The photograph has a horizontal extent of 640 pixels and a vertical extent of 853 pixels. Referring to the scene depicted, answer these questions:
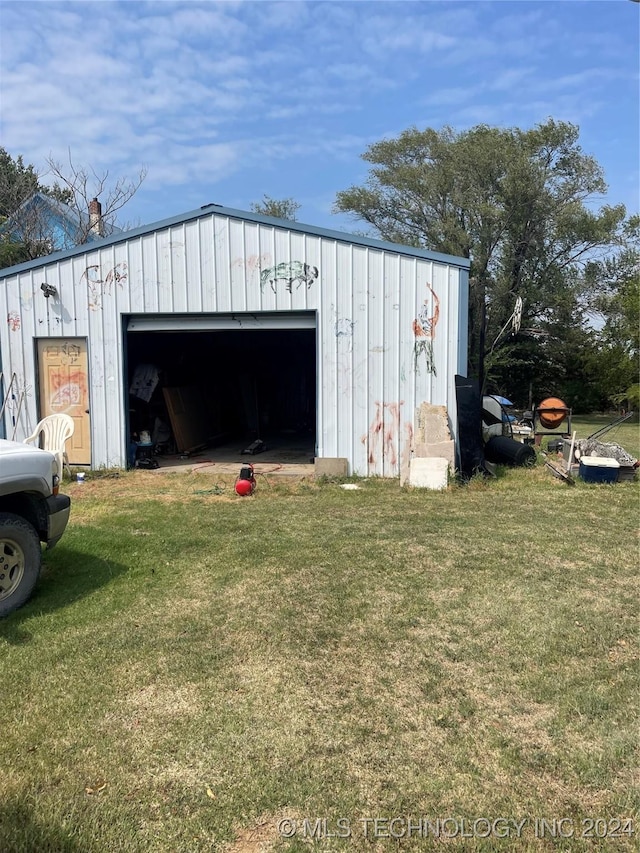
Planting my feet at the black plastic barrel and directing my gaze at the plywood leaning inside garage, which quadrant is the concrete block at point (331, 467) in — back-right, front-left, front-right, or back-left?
front-left

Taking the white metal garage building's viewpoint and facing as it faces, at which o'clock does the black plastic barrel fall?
The black plastic barrel is roughly at 9 o'clock from the white metal garage building.

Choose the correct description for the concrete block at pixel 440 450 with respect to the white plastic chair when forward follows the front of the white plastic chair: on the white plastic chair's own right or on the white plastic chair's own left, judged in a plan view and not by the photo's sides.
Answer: on the white plastic chair's own left

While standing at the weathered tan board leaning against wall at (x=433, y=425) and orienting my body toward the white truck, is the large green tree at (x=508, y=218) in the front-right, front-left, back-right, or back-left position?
back-right

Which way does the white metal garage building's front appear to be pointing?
toward the camera

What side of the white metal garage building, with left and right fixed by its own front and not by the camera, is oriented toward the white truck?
front

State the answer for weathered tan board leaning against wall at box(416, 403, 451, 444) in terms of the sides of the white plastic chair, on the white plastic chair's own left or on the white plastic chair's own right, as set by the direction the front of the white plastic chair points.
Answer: on the white plastic chair's own left
